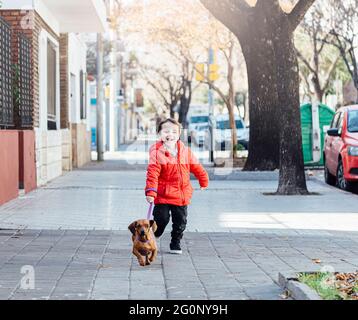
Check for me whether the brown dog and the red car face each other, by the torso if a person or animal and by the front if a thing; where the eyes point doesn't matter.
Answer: no

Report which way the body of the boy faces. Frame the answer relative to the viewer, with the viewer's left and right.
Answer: facing the viewer

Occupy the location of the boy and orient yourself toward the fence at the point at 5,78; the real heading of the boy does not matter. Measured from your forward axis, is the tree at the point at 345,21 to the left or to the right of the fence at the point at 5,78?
right

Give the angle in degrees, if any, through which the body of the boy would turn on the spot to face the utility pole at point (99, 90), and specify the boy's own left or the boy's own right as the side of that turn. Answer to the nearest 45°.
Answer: approximately 180°

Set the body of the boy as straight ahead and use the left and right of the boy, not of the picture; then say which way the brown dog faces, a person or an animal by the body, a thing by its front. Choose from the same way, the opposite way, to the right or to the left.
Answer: the same way

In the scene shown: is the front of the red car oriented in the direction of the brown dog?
no

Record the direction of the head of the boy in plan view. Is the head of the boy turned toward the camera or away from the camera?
toward the camera

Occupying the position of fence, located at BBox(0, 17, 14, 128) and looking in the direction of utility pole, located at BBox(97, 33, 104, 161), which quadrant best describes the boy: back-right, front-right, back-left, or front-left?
back-right

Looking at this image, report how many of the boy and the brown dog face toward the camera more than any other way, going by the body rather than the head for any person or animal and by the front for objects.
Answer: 2

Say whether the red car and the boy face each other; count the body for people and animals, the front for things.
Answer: no

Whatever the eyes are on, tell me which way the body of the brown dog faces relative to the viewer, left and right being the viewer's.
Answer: facing the viewer

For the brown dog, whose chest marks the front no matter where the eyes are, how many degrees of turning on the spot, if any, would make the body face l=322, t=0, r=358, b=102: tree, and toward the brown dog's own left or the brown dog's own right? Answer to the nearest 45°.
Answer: approximately 180°

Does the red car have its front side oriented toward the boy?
no

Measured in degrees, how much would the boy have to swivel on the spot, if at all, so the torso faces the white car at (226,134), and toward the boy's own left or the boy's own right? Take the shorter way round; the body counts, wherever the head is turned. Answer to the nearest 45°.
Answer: approximately 180°
